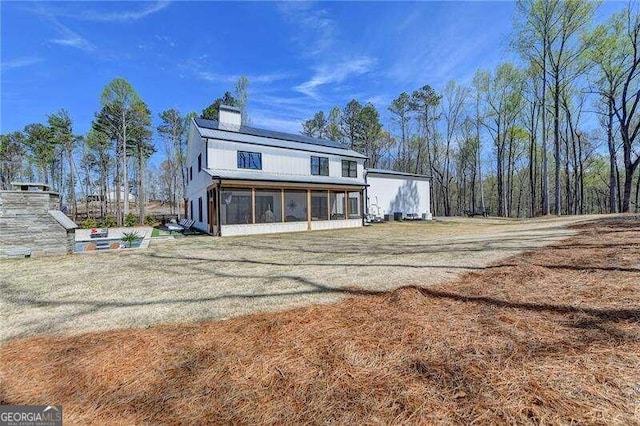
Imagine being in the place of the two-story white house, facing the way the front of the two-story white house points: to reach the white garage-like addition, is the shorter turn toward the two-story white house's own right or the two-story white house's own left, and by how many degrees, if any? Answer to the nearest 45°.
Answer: approximately 90° to the two-story white house's own left

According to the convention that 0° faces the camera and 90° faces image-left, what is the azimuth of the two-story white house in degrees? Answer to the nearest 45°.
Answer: approximately 315°

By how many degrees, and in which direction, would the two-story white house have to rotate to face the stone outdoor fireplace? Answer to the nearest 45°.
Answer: approximately 90° to its right
